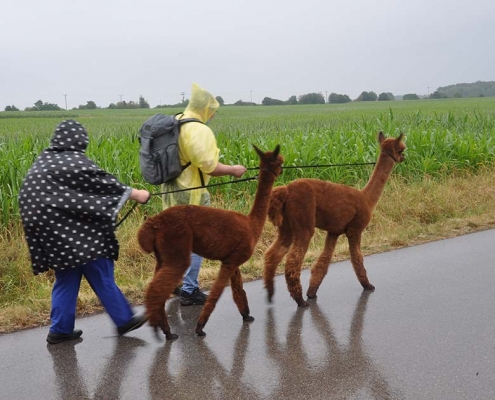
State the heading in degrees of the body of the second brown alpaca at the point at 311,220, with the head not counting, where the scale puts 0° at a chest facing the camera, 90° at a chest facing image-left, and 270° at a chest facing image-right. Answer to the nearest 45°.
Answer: approximately 225°

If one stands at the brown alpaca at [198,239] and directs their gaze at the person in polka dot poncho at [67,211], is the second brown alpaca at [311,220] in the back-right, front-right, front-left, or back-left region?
back-right

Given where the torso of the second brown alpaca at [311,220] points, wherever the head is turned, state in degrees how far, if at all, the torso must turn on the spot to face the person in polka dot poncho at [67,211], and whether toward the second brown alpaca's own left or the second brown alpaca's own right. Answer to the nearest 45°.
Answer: approximately 180°

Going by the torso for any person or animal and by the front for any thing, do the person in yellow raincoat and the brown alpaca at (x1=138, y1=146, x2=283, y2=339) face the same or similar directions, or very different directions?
same or similar directions

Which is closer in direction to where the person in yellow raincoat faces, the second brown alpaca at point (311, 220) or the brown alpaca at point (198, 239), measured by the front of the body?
the second brown alpaca

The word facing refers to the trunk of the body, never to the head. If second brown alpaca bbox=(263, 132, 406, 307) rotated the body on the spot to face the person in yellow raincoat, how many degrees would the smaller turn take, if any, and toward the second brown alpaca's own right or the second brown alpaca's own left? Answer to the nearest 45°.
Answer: approximately 135° to the second brown alpaca's own left

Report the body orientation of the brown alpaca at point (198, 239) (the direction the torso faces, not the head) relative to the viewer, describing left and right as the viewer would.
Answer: facing to the right of the viewer

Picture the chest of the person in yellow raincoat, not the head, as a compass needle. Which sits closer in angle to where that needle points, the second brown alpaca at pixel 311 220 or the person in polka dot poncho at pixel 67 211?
the second brown alpaca

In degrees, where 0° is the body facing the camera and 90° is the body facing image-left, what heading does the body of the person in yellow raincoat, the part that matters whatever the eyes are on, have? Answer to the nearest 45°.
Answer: approximately 270°

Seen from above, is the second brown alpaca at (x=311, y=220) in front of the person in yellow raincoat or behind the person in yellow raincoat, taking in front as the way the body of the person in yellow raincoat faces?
in front

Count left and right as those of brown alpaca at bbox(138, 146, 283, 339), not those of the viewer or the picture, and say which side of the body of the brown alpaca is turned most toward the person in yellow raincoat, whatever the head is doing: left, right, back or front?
left

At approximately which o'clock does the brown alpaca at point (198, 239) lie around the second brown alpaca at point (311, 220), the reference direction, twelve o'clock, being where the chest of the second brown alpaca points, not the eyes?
The brown alpaca is roughly at 6 o'clock from the second brown alpaca.

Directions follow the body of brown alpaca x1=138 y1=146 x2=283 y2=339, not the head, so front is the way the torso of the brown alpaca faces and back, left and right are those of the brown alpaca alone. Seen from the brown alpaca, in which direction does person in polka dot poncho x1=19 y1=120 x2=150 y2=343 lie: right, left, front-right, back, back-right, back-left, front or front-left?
back
